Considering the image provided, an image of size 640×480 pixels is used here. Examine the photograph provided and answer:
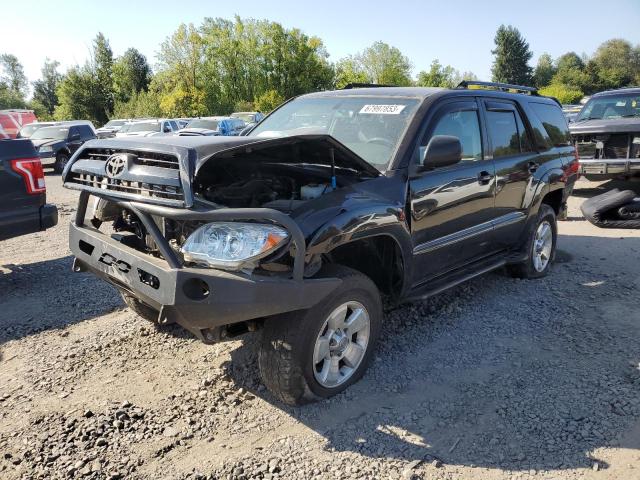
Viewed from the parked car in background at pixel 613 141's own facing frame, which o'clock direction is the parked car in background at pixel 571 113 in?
the parked car in background at pixel 571 113 is roughly at 6 o'clock from the parked car in background at pixel 613 141.

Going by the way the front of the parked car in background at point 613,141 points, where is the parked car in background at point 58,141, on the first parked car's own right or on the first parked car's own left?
on the first parked car's own right

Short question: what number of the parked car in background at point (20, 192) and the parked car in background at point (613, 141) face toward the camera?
1

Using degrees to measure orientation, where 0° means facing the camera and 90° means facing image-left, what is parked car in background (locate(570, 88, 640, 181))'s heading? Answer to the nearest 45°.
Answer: approximately 0°

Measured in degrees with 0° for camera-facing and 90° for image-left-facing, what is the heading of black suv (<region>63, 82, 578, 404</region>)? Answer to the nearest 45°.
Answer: approximately 45°

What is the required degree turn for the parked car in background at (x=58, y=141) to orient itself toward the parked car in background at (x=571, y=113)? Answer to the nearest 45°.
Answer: approximately 135° to its left

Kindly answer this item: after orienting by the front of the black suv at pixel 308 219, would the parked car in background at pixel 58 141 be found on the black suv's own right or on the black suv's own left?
on the black suv's own right
